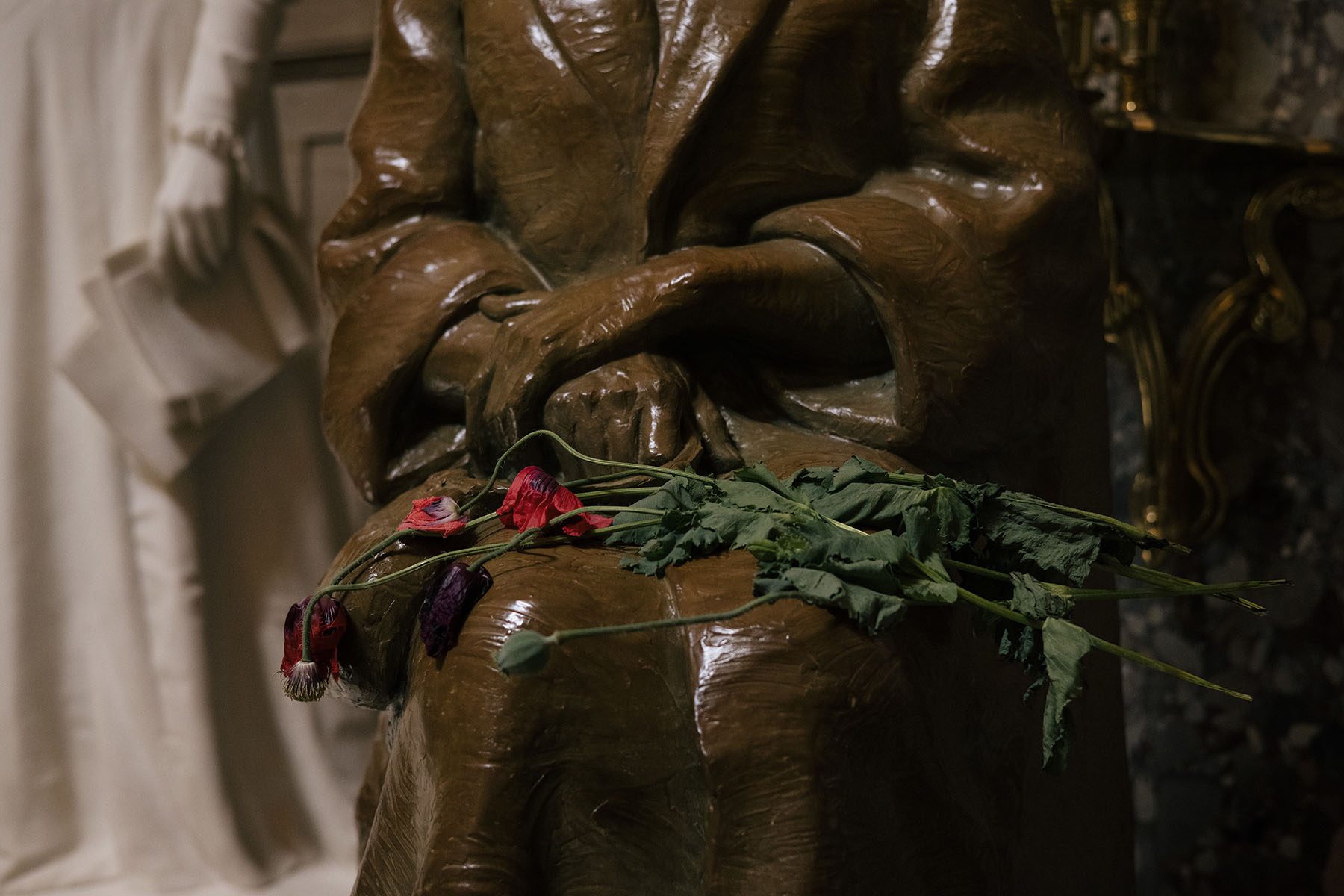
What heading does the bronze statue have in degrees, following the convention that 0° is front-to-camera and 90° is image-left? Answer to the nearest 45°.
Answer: approximately 45°

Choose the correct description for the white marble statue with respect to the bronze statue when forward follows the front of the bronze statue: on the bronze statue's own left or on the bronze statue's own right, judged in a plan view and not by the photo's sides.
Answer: on the bronze statue's own right
